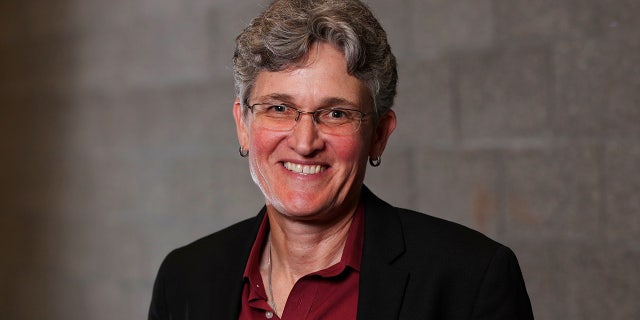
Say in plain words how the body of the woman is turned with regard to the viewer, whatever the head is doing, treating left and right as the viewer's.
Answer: facing the viewer and to the left of the viewer

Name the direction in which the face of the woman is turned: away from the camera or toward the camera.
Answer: toward the camera
